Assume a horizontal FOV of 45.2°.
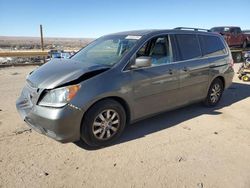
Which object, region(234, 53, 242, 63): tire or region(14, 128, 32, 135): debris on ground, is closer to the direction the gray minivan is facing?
the debris on ground

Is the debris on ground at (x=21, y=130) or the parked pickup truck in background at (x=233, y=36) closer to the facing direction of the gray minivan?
the debris on ground

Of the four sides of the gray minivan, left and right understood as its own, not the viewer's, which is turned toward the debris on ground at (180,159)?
left

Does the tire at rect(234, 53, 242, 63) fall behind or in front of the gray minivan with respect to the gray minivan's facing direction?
behind

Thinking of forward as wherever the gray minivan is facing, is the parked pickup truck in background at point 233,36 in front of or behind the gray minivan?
behind

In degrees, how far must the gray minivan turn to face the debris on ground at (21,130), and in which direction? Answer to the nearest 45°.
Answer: approximately 45° to its right

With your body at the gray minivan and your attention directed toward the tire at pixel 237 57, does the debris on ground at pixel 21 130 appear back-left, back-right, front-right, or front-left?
back-left

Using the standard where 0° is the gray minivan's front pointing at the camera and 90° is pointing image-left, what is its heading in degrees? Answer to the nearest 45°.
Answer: approximately 45°
